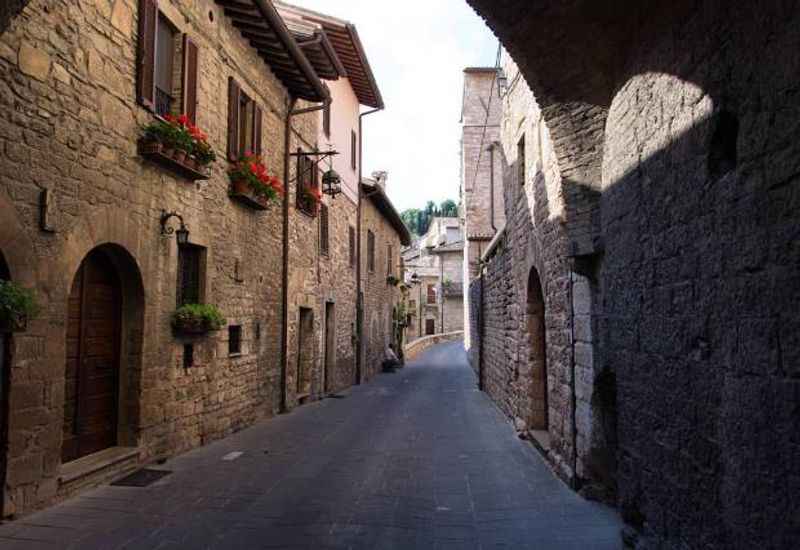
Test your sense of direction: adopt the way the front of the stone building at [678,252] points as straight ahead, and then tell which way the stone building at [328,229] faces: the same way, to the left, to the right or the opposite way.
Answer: the opposite way

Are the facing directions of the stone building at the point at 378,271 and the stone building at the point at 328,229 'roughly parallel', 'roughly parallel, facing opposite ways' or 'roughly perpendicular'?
roughly parallel

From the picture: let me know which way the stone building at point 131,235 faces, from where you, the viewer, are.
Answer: facing the viewer and to the right of the viewer

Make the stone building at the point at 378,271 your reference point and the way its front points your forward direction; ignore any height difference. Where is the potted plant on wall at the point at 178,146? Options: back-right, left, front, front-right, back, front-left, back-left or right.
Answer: front-right

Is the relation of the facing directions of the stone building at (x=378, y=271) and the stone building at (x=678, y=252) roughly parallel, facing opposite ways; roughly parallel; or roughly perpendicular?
roughly parallel, facing opposite ways

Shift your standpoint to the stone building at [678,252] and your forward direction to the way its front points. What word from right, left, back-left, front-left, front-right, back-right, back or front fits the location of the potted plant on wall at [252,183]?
front-right

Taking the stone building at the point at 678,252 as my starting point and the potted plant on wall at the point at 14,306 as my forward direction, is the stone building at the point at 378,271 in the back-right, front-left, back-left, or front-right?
front-right

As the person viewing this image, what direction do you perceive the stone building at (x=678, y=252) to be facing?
facing to the left of the viewer

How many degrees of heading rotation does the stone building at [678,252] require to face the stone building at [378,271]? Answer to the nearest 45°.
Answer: approximately 45° to its right

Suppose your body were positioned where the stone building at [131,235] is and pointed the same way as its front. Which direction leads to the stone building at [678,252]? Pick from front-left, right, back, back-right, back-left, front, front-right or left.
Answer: front

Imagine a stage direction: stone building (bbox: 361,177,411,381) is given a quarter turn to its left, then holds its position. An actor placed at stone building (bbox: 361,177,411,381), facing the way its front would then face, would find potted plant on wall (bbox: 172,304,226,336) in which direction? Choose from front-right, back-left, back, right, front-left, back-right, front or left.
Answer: back-right

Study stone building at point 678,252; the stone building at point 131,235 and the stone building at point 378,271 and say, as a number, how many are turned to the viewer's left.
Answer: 1
